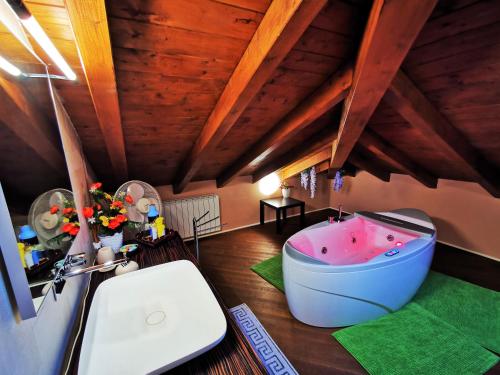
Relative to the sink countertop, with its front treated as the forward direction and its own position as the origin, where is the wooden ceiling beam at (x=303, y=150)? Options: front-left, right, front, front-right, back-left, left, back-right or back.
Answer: front-left

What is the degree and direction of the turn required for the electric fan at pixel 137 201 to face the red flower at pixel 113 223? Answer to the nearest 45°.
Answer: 0° — it already faces it

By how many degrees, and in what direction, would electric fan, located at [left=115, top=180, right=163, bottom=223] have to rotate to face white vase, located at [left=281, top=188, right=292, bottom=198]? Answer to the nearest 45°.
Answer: approximately 90° to its left

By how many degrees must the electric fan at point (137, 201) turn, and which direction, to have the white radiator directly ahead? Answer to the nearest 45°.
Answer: approximately 135° to its left

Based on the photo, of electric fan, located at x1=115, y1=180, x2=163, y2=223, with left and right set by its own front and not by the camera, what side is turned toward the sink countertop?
front

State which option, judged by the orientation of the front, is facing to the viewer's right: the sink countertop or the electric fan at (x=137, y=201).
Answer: the sink countertop

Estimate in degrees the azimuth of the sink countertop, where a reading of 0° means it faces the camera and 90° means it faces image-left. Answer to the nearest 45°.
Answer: approximately 270°

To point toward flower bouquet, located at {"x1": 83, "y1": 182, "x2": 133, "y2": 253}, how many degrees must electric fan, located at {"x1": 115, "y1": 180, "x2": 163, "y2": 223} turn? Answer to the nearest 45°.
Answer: approximately 45° to its right

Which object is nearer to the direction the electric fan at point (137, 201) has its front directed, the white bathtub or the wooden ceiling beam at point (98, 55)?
the wooden ceiling beam

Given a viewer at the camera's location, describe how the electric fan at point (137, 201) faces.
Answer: facing the viewer

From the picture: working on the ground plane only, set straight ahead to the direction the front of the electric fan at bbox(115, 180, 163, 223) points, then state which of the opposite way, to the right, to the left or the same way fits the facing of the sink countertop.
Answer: to the left

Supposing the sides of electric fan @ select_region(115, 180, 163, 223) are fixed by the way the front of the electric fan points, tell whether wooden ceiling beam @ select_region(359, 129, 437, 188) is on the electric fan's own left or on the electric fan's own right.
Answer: on the electric fan's own left

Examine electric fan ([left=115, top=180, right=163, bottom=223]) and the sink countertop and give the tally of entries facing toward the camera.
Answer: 1

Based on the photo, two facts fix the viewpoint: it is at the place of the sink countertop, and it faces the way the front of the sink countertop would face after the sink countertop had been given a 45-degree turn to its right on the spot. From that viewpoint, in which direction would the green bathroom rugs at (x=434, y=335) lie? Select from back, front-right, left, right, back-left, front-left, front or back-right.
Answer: front-left

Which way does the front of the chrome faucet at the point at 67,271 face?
to the viewer's right
